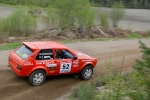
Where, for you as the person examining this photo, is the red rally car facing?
facing away from the viewer and to the right of the viewer

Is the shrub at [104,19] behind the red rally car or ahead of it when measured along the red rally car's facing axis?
ahead

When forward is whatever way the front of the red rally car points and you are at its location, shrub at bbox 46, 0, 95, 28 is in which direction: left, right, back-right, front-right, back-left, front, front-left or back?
front-left

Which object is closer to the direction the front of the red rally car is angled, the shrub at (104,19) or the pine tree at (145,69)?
the shrub

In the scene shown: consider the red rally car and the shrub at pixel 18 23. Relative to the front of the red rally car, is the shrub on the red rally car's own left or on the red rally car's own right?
on the red rally car's own left

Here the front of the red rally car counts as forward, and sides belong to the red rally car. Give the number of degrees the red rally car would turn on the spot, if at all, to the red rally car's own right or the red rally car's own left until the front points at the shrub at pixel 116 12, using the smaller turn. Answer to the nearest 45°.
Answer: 0° — it already faces it
